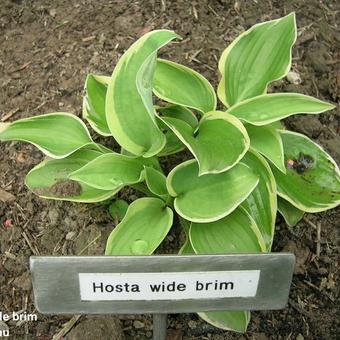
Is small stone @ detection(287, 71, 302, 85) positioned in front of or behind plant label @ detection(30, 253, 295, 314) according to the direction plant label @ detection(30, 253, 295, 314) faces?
behind

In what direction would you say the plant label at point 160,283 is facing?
toward the camera

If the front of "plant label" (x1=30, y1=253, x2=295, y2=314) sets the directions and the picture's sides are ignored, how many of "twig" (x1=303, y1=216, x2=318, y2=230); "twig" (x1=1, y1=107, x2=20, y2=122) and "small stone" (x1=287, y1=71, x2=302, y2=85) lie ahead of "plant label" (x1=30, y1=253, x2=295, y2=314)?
0

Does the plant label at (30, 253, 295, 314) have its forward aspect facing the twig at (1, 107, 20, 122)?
no
